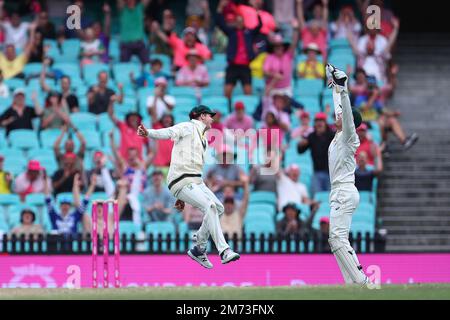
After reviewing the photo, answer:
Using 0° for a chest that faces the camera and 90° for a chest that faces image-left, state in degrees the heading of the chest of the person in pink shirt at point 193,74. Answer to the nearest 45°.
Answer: approximately 0°

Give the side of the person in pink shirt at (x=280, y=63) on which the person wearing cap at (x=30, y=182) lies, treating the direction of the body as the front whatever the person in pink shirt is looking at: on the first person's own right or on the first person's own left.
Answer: on the first person's own right

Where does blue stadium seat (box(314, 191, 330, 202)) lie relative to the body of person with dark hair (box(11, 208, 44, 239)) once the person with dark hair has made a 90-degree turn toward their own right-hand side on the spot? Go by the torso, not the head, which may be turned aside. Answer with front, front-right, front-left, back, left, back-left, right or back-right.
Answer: back

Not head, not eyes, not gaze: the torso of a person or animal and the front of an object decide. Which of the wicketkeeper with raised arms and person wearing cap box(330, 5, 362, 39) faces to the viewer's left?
the wicketkeeper with raised arms

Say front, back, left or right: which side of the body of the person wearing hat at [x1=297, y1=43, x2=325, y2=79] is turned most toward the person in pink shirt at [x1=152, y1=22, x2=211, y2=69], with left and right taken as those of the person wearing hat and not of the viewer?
right

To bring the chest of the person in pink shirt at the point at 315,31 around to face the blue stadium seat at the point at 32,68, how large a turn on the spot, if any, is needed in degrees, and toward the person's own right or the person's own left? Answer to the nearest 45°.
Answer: approximately 90° to the person's own right

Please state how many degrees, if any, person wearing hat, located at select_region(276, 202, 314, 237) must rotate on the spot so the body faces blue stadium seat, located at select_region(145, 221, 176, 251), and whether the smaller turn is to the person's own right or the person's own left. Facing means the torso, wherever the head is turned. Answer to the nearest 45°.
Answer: approximately 90° to the person's own right

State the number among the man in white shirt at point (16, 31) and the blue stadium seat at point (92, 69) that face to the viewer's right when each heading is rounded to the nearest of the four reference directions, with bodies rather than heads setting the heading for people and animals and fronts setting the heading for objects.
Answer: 0

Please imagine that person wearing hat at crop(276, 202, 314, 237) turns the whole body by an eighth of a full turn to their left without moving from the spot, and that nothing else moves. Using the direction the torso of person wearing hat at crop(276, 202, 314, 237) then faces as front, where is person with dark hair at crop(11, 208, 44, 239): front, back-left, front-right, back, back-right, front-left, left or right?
back-right

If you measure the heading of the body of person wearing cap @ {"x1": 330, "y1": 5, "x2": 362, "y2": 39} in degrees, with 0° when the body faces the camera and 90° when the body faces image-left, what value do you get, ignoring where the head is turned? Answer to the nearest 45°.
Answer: approximately 0°
